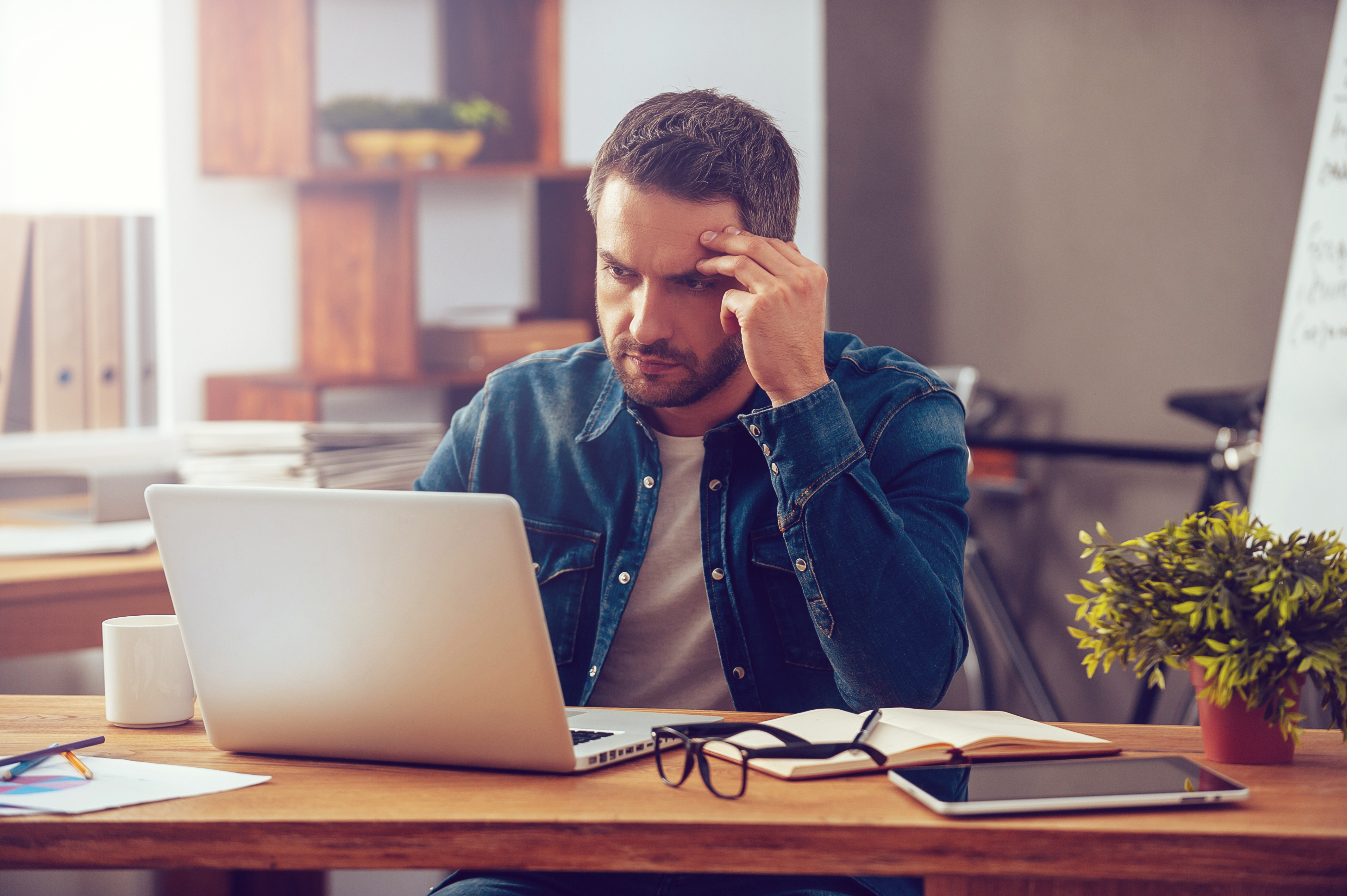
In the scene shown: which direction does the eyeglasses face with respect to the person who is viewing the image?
facing the viewer and to the left of the viewer

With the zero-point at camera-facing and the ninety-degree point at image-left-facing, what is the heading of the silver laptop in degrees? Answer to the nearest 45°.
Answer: approximately 225°

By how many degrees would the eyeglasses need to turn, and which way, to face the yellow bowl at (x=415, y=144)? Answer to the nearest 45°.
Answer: approximately 135° to its right

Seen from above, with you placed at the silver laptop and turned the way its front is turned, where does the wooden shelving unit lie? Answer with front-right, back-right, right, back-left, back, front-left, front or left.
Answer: front-left

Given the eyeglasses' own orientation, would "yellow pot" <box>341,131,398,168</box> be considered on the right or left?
on its right

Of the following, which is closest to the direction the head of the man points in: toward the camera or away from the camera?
toward the camera

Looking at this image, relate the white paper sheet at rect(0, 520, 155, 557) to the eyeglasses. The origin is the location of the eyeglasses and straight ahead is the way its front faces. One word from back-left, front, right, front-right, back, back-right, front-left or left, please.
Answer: right

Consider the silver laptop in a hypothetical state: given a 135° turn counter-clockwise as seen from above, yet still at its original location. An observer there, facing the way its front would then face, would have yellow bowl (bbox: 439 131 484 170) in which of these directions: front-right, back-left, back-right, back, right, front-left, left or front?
right

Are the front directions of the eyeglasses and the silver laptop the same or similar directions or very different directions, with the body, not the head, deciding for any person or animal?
very different directions
